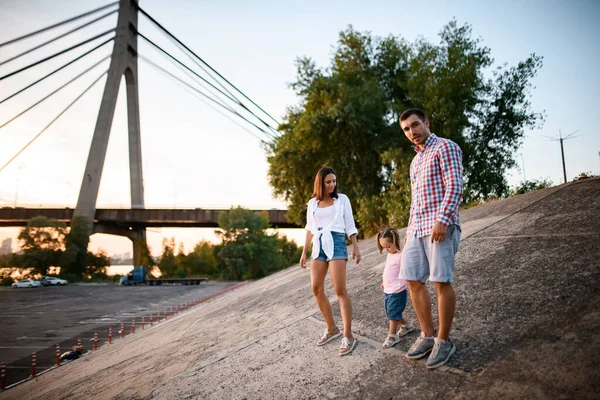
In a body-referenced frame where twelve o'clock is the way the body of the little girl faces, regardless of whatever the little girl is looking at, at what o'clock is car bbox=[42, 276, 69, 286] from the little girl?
The car is roughly at 3 o'clock from the little girl.

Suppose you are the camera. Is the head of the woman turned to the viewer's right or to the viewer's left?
to the viewer's right

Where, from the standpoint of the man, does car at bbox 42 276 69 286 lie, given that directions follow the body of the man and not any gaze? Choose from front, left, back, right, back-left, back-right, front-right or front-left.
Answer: right

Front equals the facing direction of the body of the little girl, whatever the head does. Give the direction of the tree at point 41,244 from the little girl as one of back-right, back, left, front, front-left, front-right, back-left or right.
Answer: right

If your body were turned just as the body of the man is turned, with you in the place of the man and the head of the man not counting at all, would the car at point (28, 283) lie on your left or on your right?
on your right

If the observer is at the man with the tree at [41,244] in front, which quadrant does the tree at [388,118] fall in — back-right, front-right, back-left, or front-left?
front-right

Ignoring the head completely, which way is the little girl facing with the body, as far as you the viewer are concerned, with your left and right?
facing the viewer and to the left of the viewer

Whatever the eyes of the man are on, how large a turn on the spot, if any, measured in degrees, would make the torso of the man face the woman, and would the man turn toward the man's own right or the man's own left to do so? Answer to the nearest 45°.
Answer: approximately 90° to the man's own right

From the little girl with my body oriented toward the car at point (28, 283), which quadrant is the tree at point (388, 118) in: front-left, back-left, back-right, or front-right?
front-right

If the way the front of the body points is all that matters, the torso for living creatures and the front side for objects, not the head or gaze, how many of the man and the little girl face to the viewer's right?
0

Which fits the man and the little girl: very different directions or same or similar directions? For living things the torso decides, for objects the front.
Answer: same or similar directions
